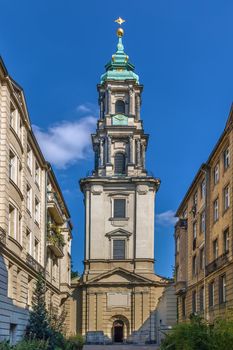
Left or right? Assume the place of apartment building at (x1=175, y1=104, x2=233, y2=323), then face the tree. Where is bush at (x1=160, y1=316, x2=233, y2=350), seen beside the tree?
left

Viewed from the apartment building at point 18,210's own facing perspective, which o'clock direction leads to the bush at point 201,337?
The bush is roughly at 2 o'clock from the apartment building.

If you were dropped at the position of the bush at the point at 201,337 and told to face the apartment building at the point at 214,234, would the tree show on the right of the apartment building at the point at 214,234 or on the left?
left

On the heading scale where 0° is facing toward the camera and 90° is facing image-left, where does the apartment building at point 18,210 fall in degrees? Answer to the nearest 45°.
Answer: approximately 270°
